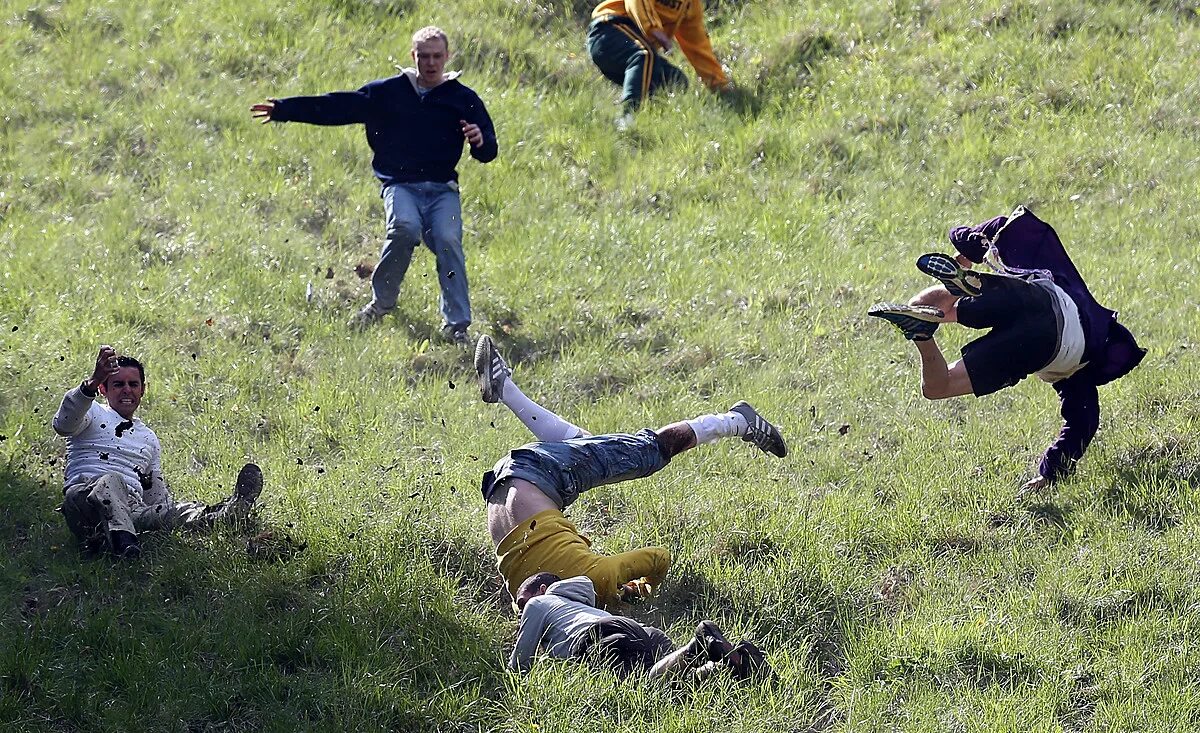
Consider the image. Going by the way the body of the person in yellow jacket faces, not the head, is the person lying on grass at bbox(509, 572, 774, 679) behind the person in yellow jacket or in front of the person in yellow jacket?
in front

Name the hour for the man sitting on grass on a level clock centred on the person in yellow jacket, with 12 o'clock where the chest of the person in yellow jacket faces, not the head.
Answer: The man sitting on grass is roughly at 2 o'clock from the person in yellow jacket.

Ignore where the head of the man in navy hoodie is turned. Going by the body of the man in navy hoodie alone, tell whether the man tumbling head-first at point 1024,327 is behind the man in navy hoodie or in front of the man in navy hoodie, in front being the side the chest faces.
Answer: in front

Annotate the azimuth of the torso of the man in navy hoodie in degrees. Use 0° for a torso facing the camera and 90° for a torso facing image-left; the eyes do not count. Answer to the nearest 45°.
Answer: approximately 0°

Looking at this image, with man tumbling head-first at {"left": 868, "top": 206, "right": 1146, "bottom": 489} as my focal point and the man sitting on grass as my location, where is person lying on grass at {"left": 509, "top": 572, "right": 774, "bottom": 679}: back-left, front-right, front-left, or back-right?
front-right

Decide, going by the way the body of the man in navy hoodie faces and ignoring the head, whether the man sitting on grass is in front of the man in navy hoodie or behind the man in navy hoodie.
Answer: in front

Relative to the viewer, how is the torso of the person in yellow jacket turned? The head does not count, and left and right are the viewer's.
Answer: facing the viewer and to the right of the viewer

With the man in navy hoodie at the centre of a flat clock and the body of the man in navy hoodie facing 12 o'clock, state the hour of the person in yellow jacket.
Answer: The person in yellow jacket is roughly at 7 o'clock from the man in navy hoodie.

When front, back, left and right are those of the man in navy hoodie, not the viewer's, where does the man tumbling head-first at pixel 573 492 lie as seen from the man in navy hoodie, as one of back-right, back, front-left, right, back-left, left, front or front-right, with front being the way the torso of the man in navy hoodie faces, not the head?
front

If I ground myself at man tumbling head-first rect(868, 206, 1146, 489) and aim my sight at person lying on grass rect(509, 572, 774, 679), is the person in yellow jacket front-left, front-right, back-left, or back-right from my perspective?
back-right

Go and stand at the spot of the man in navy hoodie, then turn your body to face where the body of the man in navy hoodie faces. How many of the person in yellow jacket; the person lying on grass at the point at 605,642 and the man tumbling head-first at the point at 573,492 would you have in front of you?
2

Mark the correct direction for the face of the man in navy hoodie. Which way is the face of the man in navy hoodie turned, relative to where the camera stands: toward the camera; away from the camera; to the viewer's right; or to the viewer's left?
toward the camera

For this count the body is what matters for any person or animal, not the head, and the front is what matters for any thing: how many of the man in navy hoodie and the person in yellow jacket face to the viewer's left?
0

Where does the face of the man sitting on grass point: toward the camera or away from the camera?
toward the camera

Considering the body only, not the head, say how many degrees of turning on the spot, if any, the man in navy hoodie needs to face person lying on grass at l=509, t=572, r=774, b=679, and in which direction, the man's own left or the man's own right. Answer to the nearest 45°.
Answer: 0° — they already face them
